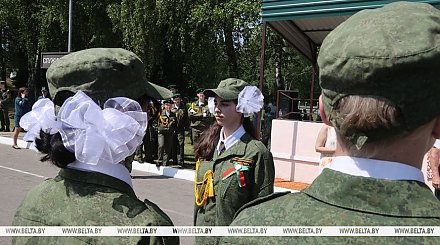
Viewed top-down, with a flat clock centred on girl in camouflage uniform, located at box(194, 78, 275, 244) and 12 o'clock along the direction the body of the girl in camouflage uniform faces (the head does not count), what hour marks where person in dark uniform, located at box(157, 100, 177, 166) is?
The person in dark uniform is roughly at 4 o'clock from the girl in camouflage uniform.

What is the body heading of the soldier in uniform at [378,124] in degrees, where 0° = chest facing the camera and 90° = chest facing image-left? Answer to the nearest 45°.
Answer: approximately 180°

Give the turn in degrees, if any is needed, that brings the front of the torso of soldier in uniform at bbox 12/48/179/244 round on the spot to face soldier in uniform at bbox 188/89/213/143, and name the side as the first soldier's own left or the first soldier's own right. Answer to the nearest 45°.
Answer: approximately 45° to the first soldier's own left

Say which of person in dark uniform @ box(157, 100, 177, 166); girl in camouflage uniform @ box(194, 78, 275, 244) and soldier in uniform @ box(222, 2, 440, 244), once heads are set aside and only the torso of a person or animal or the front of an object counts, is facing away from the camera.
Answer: the soldier in uniform

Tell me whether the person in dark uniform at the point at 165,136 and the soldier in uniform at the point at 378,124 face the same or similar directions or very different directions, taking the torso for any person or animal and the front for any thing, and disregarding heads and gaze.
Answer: very different directions

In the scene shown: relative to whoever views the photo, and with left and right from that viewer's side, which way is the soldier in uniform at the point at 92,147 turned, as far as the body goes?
facing away from the viewer and to the right of the viewer

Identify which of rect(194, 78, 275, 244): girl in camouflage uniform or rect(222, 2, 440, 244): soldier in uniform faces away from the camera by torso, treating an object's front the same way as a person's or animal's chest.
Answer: the soldier in uniform

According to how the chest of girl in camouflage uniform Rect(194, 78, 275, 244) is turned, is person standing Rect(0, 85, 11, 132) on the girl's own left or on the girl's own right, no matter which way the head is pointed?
on the girl's own right

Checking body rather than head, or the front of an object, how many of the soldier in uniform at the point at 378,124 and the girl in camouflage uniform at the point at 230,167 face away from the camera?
1
